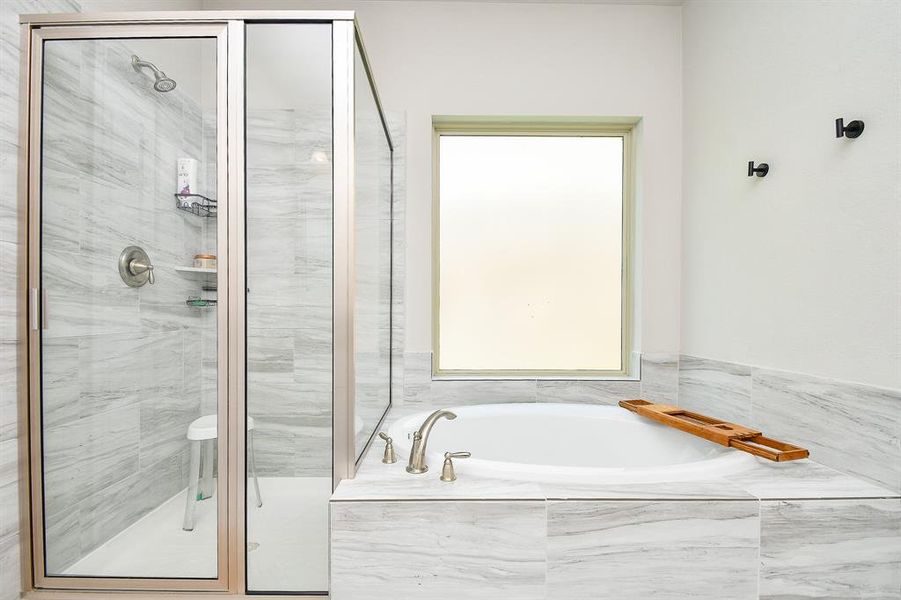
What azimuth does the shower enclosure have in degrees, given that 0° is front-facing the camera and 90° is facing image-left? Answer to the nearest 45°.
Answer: approximately 0°

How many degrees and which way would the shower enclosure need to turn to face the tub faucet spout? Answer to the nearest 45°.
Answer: approximately 45° to its left

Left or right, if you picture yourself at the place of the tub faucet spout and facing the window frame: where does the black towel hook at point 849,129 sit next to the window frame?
right

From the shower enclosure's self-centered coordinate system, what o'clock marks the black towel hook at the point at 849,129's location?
The black towel hook is roughly at 10 o'clock from the shower enclosure.

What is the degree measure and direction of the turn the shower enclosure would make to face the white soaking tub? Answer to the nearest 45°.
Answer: approximately 90° to its left

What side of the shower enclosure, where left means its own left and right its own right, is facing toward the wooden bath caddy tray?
left

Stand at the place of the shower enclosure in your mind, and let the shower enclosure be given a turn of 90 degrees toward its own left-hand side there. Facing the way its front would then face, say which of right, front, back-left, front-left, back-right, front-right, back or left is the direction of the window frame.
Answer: front

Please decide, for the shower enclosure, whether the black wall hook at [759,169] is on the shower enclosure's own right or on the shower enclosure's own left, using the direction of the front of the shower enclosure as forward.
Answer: on the shower enclosure's own left
